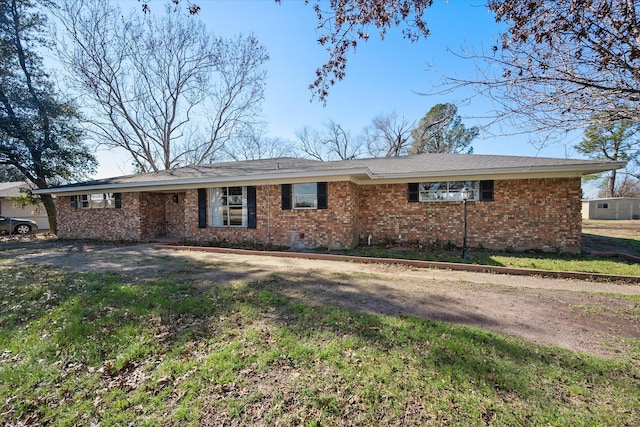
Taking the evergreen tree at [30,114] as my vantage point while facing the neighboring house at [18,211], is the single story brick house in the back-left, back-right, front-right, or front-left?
back-right

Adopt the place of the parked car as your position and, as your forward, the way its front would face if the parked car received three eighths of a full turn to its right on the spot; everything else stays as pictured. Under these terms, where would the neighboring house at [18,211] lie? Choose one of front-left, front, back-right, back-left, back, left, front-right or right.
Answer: back-right

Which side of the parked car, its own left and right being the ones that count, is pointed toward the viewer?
right

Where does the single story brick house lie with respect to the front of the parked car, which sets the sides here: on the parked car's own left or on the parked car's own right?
on the parked car's own right

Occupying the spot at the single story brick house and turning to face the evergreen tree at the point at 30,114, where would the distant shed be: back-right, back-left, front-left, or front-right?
back-right

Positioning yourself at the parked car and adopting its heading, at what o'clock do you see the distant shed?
The distant shed is roughly at 1 o'clock from the parked car.

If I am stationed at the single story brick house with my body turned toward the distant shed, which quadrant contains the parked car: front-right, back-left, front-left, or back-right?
back-left

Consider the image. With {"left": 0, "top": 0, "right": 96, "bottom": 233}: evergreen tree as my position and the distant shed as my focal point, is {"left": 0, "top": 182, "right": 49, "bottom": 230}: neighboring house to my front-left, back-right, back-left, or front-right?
back-left
